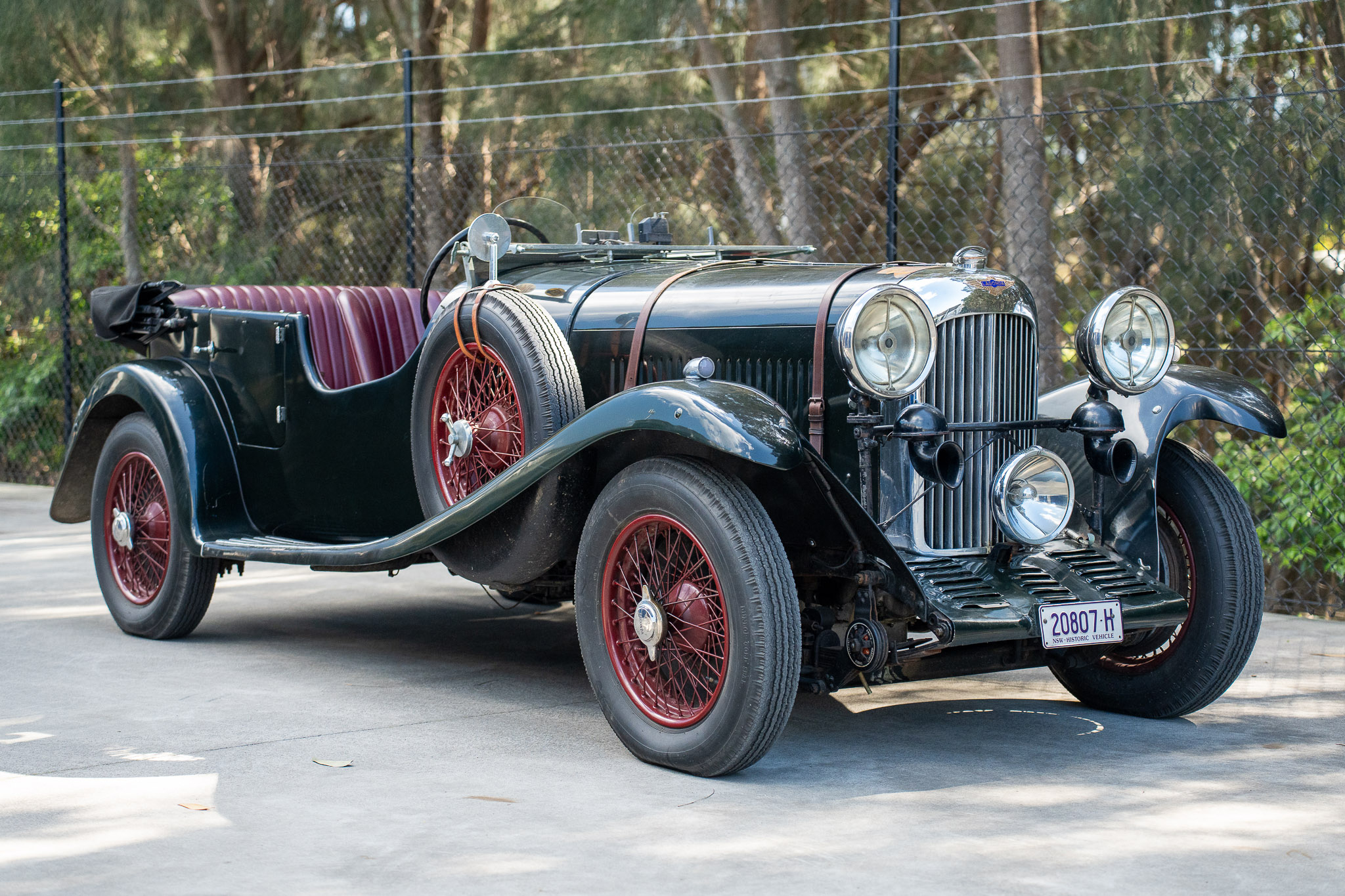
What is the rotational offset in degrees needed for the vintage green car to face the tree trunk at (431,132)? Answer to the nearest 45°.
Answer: approximately 135° to its left

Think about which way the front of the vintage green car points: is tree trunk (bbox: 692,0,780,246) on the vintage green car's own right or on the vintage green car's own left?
on the vintage green car's own left

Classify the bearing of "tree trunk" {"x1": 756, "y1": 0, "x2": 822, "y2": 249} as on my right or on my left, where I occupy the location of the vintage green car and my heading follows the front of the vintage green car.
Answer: on my left

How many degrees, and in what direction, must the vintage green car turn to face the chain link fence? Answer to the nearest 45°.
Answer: approximately 135° to its left

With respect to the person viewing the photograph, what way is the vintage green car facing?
facing the viewer and to the right of the viewer

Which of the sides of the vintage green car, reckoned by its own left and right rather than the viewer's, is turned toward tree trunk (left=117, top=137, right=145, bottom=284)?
back

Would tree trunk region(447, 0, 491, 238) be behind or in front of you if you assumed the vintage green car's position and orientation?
behind

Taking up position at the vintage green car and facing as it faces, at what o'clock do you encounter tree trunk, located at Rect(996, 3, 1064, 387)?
The tree trunk is roughly at 8 o'clock from the vintage green car.
